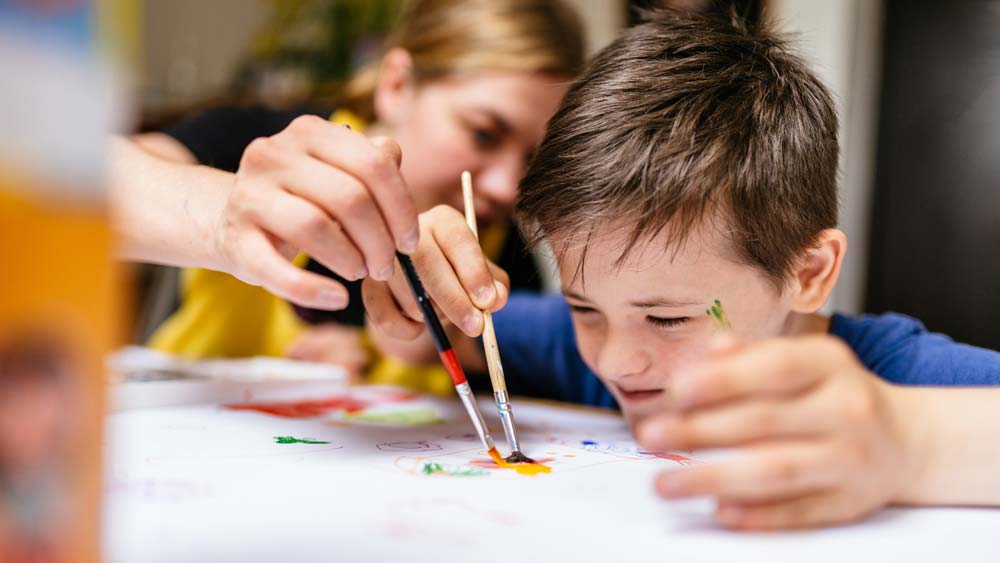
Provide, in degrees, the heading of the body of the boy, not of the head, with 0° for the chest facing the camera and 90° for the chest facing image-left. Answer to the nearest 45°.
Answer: approximately 45°

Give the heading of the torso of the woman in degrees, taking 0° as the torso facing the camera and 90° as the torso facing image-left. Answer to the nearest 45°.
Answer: approximately 315°
